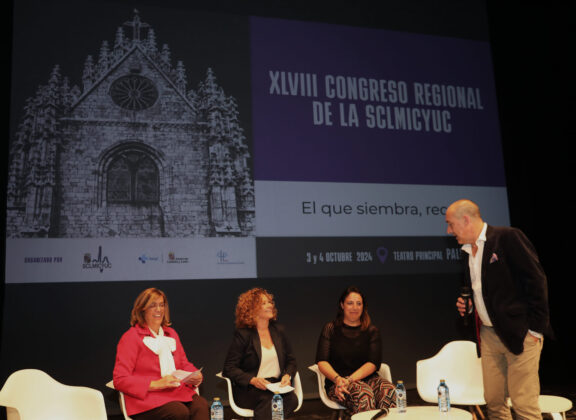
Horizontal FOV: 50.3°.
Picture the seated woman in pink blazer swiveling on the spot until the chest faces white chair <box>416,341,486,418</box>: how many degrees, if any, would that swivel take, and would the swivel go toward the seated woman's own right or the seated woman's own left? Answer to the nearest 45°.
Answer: approximately 45° to the seated woman's own left

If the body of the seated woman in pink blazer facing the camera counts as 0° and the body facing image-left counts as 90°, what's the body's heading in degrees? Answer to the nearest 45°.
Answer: approximately 315°

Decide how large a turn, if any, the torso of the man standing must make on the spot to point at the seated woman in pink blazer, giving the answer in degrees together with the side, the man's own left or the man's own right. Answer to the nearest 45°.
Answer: approximately 45° to the man's own right

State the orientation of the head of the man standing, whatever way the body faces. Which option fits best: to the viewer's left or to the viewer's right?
to the viewer's left

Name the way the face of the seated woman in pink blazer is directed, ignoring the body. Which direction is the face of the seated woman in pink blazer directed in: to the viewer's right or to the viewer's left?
to the viewer's right

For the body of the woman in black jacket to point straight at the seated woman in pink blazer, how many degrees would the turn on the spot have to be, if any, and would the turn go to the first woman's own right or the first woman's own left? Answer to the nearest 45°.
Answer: approximately 90° to the first woman's own right

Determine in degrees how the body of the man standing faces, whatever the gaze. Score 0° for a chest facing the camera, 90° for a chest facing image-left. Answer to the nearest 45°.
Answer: approximately 45°

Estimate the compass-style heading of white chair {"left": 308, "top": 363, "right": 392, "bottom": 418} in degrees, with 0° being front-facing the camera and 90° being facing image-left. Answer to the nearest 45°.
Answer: approximately 0°
